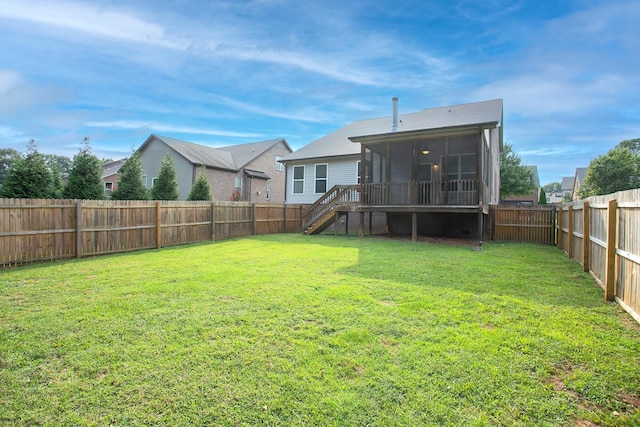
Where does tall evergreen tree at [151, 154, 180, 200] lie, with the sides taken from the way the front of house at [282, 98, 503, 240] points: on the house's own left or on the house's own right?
on the house's own left

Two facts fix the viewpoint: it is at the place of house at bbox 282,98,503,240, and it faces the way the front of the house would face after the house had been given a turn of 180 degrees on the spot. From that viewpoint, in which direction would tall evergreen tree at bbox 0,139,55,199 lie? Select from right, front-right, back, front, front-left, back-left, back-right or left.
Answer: front-right

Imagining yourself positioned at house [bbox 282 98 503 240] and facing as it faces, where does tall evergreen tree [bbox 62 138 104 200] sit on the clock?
The tall evergreen tree is roughly at 8 o'clock from the house.

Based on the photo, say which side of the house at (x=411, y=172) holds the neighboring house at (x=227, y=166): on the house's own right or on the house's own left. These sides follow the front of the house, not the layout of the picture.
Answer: on the house's own left

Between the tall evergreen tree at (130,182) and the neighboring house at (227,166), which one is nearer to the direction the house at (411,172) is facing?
the neighboring house

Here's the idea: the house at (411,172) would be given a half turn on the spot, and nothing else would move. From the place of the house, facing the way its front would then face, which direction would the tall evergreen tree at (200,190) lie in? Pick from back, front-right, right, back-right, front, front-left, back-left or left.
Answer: right

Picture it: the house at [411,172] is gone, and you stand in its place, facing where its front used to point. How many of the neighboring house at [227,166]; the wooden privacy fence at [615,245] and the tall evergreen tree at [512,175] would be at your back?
1

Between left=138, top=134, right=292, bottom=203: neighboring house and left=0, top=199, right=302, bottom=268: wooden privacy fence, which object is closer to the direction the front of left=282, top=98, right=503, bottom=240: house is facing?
the neighboring house

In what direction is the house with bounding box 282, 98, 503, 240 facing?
away from the camera

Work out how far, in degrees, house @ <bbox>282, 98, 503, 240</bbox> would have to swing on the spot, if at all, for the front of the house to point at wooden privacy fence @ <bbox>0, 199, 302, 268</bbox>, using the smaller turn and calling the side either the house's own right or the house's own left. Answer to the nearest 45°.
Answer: approximately 135° to the house's own left

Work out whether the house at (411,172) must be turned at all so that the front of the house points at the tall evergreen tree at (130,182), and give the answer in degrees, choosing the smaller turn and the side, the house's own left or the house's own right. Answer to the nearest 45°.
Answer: approximately 90° to the house's own left
